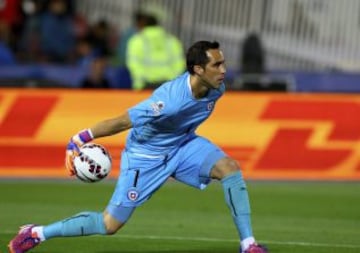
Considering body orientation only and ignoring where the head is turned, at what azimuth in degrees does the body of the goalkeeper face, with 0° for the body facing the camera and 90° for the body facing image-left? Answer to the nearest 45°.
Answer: approximately 315°

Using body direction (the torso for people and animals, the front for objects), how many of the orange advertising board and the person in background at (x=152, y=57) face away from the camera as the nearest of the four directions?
1

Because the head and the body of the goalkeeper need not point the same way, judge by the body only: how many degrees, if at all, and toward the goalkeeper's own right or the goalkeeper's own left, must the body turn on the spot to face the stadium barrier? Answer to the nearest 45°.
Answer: approximately 135° to the goalkeeper's own left

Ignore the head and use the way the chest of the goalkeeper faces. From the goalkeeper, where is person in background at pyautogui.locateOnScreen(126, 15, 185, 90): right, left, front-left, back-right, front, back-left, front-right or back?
back-left

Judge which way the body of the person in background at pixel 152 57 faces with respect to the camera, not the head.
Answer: away from the camera

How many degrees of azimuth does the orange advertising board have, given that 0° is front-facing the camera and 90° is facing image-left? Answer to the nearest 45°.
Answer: approximately 0°

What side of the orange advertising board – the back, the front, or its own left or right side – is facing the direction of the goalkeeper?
front

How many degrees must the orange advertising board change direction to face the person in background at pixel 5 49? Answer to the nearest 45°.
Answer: approximately 135° to its right
